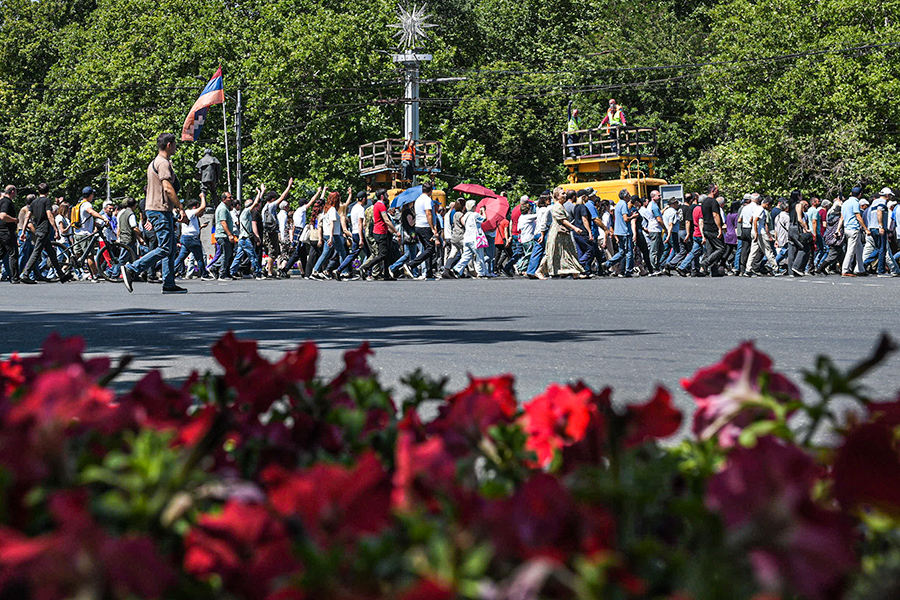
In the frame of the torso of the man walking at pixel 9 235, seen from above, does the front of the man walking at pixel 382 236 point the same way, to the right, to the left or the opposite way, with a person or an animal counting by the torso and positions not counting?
the same way

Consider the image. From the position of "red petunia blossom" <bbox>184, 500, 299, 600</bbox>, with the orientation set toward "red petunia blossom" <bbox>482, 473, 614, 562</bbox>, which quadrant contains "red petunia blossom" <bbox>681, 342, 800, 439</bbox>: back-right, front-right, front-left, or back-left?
front-left

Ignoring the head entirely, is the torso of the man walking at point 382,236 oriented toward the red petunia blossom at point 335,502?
no
